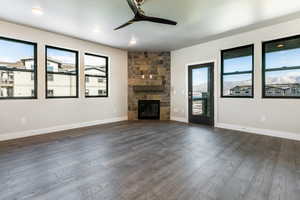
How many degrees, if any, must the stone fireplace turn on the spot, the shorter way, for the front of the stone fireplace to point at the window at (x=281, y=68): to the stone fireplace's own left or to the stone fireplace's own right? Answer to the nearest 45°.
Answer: approximately 45° to the stone fireplace's own left

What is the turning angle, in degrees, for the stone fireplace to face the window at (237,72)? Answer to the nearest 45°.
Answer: approximately 45° to its left

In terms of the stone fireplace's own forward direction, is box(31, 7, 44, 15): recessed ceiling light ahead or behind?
ahead

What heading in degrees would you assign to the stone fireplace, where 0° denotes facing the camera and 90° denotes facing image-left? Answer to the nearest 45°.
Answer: approximately 0°

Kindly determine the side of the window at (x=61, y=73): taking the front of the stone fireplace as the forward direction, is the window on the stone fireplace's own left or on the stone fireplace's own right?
on the stone fireplace's own right

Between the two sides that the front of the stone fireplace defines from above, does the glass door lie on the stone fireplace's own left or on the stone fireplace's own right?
on the stone fireplace's own left
